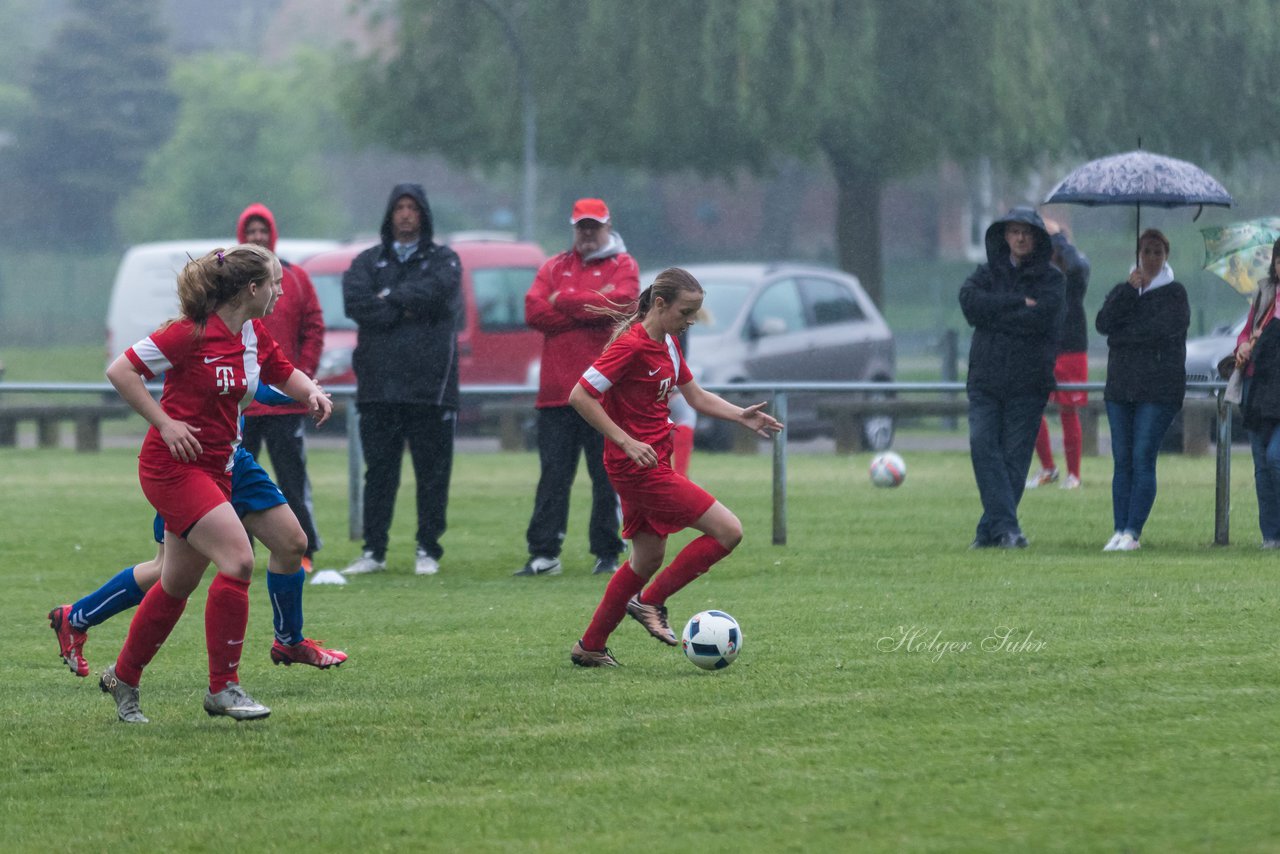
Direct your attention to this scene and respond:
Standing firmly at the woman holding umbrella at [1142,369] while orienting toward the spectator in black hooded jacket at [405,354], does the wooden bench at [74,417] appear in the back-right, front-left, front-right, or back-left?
front-right

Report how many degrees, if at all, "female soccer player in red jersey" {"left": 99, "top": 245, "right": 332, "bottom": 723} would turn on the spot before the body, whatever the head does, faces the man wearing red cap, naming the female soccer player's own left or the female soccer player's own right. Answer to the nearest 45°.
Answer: approximately 90° to the female soccer player's own left

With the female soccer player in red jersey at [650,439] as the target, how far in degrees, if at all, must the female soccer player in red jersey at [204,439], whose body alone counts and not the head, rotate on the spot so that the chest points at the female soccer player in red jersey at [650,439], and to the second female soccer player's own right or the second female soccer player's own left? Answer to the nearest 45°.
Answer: approximately 90° to the second female soccer player's own left

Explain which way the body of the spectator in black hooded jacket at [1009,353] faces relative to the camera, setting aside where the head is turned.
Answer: toward the camera

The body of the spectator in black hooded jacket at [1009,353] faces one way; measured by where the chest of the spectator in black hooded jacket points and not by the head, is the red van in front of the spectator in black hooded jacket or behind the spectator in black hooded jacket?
behind

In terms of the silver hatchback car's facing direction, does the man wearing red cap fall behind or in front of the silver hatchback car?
in front

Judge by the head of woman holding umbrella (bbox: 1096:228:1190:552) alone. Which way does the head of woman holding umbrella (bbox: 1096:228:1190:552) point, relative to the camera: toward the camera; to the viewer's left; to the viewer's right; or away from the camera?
toward the camera

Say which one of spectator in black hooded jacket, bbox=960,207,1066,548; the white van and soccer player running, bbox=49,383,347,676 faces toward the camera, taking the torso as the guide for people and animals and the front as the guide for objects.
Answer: the spectator in black hooded jacket

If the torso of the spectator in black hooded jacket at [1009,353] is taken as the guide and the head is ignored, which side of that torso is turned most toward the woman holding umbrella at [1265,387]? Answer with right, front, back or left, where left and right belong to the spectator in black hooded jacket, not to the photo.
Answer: left

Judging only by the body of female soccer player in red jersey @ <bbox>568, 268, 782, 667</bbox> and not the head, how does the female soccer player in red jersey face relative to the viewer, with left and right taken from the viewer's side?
facing the viewer and to the right of the viewer

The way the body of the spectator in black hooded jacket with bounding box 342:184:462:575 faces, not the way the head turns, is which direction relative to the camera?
toward the camera
